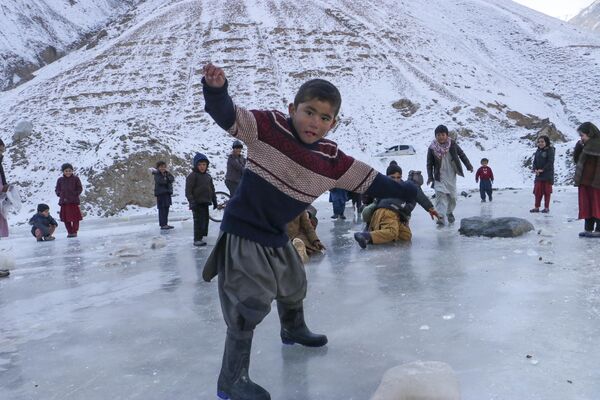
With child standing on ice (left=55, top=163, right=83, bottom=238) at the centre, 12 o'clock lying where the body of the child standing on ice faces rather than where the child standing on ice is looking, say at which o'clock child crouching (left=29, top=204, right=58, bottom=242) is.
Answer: The child crouching is roughly at 2 o'clock from the child standing on ice.

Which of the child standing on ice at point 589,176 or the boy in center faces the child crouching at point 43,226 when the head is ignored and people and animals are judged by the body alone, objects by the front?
the child standing on ice

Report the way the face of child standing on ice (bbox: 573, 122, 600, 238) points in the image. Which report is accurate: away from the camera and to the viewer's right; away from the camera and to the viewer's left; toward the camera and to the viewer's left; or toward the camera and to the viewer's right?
toward the camera and to the viewer's left

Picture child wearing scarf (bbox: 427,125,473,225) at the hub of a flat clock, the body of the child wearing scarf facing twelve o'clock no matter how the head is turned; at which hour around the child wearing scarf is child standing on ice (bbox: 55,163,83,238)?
The child standing on ice is roughly at 3 o'clock from the child wearing scarf.

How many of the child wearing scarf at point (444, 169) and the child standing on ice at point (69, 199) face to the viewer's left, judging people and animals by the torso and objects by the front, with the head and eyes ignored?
0

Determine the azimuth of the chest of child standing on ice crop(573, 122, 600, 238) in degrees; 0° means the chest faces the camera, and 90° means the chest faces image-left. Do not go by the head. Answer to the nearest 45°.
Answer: approximately 90°

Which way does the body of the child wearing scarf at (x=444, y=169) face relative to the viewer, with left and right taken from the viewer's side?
facing the viewer

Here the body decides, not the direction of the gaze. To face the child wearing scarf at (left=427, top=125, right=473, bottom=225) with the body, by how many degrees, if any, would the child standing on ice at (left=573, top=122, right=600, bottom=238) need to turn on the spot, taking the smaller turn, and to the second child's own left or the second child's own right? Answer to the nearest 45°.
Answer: approximately 45° to the second child's own right

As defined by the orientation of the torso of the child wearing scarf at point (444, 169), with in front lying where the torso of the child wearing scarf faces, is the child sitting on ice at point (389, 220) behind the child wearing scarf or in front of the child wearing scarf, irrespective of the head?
in front

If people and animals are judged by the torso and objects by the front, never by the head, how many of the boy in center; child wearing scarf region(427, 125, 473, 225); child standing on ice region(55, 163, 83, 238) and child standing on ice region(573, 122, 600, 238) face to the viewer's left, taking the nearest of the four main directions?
1

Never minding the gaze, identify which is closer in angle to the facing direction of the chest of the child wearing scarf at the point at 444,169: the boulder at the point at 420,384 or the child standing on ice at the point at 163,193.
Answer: the boulder

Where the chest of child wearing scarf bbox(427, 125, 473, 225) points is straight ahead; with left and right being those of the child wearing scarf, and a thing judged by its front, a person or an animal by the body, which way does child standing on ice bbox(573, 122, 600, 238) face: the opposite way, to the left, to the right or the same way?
to the right

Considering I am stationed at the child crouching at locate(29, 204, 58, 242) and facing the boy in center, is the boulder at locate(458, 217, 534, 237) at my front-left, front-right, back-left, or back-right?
front-left

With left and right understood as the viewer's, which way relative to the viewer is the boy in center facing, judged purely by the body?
facing the viewer and to the right of the viewer

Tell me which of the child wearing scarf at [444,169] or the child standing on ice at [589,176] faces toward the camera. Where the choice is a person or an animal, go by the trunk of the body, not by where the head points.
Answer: the child wearing scarf

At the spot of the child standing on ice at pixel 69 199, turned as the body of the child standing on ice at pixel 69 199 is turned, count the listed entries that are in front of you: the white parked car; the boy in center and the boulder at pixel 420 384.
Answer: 2

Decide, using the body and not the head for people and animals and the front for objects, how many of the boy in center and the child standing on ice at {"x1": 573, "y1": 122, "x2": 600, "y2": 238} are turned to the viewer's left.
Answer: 1

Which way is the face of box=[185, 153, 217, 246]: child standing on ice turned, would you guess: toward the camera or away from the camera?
toward the camera

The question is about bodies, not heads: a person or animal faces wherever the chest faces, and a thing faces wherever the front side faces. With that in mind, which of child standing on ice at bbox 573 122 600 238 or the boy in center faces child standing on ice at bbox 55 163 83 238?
child standing on ice at bbox 573 122 600 238
